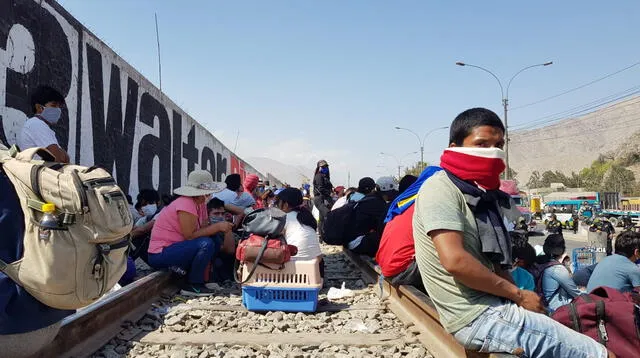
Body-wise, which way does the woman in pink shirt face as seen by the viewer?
to the viewer's right

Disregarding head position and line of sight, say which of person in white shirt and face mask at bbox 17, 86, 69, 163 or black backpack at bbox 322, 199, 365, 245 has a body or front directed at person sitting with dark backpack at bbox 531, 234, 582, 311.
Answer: the person in white shirt and face mask

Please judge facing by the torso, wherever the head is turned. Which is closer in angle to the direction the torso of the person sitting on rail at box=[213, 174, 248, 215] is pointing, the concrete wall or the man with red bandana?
the man with red bandana
